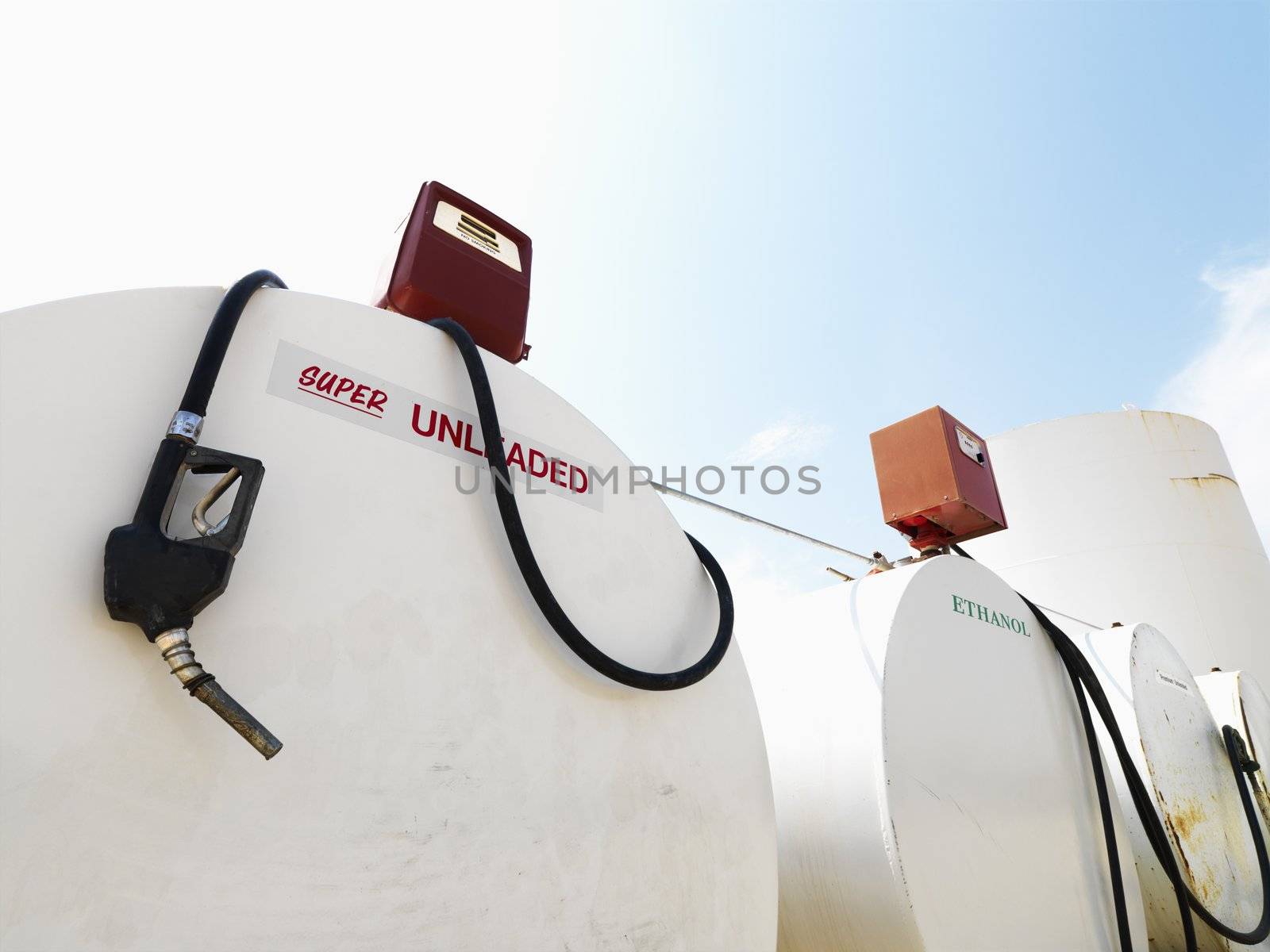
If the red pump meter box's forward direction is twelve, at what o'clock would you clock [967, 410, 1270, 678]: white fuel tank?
The white fuel tank is roughly at 8 o'clock from the red pump meter box.

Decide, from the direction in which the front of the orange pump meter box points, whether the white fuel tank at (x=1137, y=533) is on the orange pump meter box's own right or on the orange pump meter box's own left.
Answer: on the orange pump meter box's own left

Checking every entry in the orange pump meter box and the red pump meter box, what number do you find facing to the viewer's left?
0

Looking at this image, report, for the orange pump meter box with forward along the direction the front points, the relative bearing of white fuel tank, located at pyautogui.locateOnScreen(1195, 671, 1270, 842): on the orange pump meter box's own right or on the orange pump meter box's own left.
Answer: on the orange pump meter box's own left

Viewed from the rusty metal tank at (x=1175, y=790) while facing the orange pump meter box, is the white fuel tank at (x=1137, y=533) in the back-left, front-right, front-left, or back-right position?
back-right

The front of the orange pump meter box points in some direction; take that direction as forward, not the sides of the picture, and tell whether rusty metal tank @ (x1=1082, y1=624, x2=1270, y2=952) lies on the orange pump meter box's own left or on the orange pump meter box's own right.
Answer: on the orange pump meter box's own left

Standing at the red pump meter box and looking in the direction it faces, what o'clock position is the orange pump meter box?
The orange pump meter box is roughly at 8 o'clock from the red pump meter box.

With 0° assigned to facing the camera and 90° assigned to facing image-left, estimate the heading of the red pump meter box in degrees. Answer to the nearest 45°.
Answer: approximately 0°

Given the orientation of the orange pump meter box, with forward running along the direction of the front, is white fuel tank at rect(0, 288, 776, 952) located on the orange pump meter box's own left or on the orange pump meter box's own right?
on the orange pump meter box's own right
